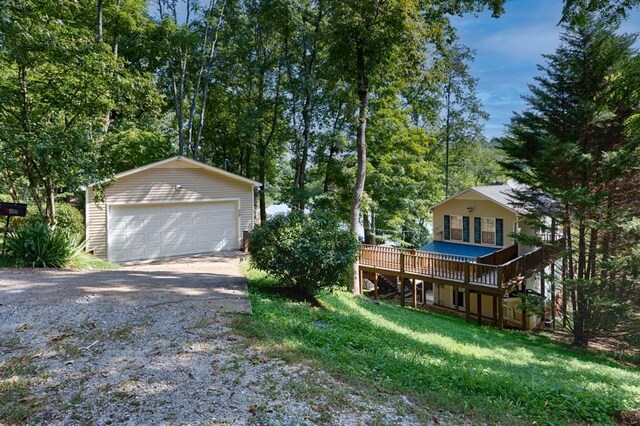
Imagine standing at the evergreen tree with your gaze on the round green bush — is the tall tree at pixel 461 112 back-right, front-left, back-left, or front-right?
back-right

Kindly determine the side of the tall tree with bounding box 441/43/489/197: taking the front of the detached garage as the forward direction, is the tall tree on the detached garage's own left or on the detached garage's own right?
on the detached garage's own left

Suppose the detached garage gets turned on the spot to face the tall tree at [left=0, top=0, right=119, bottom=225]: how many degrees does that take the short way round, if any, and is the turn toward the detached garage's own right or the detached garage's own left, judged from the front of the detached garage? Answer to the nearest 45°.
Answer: approximately 45° to the detached garage's own right

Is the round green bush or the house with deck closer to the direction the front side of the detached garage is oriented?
the round green bush

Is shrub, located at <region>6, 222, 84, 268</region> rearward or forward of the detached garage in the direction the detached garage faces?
forward

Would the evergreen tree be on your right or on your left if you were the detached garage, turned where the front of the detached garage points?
on your left

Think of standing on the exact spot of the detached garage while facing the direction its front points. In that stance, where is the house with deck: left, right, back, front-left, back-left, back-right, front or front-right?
left

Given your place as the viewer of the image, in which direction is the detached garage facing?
facing the viewer

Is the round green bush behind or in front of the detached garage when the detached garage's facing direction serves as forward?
in front

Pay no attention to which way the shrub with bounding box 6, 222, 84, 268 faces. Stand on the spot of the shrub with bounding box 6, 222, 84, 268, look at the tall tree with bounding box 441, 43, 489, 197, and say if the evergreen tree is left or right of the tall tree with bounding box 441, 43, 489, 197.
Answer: right

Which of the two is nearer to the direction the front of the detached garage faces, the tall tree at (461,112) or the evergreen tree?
the evergreen tree
